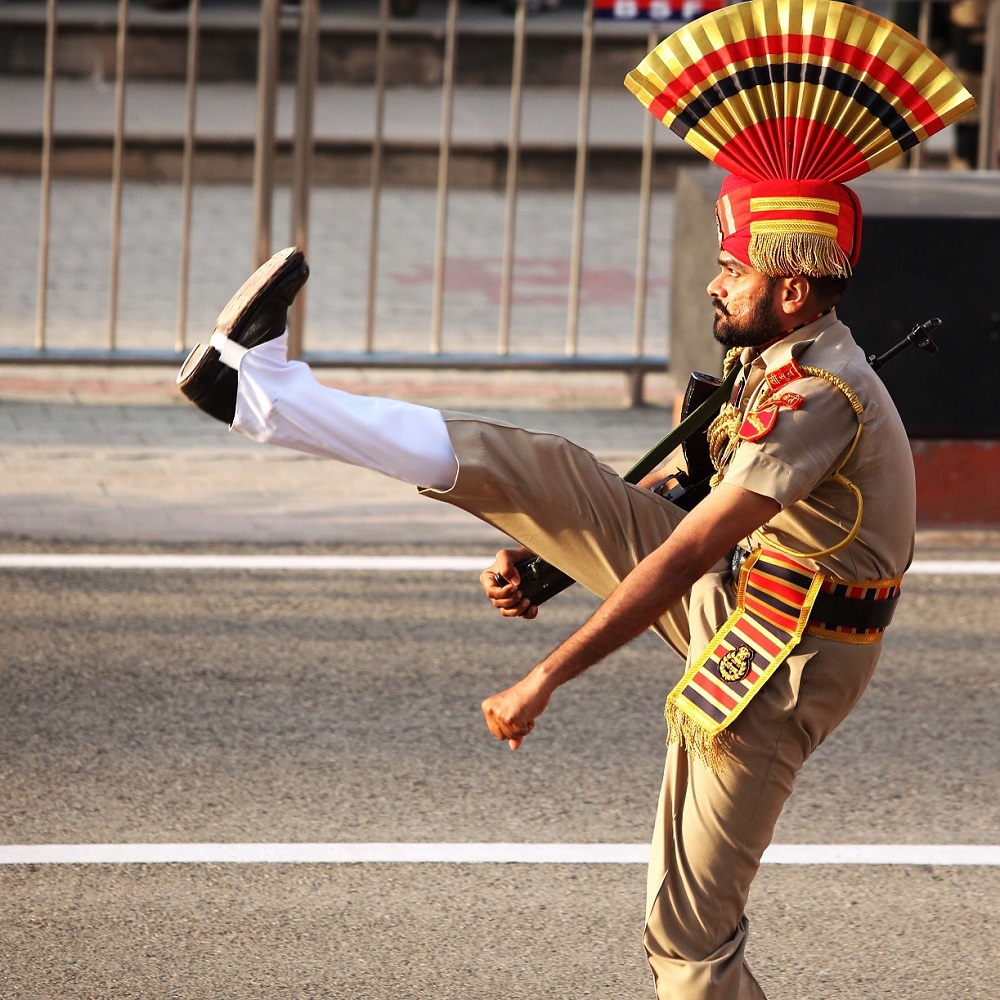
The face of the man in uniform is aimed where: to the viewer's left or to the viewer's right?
to the viewer's left

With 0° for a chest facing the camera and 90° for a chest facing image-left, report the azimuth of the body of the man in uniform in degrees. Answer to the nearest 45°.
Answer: approximately 90°

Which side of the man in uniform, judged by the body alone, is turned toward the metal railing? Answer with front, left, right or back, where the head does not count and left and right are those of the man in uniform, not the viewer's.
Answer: right
